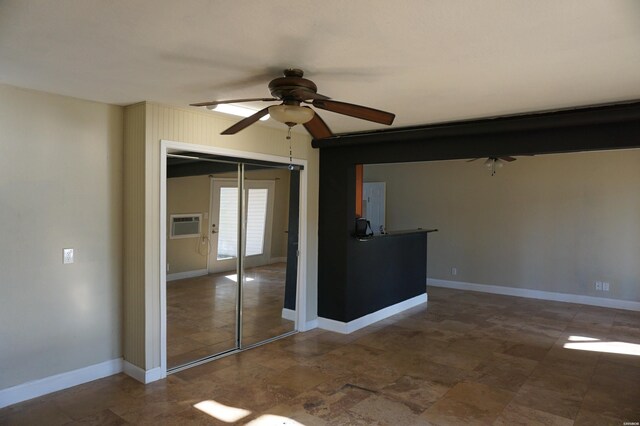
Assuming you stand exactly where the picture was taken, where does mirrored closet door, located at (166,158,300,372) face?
facing the viewer and to the right of the viewer

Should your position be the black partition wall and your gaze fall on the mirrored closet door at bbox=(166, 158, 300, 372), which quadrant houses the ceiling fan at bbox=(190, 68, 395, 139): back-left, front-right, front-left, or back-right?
front-left

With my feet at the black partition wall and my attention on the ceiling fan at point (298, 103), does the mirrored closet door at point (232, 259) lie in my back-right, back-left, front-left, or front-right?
front-right

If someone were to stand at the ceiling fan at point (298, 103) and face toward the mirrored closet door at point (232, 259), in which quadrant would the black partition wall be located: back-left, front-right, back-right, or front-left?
front-right

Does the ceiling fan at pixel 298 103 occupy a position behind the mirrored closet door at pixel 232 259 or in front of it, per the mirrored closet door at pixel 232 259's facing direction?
in front
